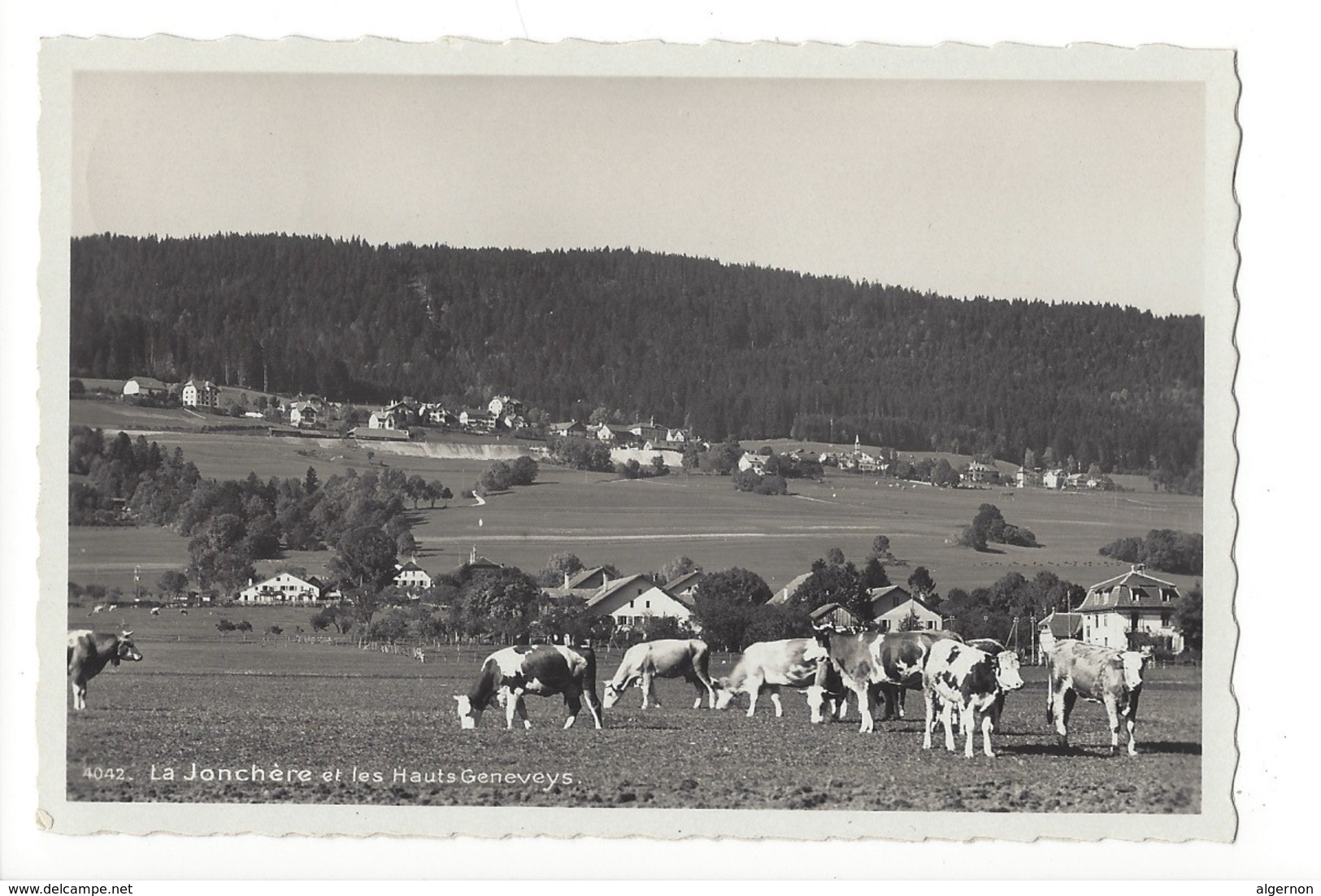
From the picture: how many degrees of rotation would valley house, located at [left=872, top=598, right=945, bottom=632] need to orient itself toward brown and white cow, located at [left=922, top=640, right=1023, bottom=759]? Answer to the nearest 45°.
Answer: approximately 45° to its left

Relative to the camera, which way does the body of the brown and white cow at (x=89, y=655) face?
to the viewer's right

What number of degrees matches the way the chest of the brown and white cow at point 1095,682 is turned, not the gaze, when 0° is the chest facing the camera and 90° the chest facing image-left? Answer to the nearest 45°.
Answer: approximately 315°

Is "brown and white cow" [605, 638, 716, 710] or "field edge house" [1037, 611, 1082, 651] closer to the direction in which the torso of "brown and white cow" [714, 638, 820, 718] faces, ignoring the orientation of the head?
the brown and white cow

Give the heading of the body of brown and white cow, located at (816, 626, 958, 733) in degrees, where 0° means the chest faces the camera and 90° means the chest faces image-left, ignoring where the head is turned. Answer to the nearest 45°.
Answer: approximately 90°

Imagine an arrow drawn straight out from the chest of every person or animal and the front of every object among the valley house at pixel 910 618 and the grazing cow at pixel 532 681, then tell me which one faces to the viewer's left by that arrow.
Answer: the grazing cow

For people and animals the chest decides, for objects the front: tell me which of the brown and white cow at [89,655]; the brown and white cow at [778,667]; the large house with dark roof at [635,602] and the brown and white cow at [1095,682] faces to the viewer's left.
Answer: the brown and white cow at [778,667]

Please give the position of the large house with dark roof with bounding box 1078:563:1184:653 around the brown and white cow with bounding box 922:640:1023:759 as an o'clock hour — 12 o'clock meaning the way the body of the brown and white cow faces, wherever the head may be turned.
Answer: The large house with dark roof is roughly at 8 o'clock from the brown and white cow.

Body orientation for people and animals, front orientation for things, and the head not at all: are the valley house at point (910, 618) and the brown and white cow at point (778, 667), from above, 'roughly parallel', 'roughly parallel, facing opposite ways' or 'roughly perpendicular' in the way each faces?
roughly perpendicular

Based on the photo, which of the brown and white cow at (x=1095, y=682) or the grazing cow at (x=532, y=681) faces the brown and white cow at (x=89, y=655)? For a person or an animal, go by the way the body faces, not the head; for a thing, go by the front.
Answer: the grazing cow

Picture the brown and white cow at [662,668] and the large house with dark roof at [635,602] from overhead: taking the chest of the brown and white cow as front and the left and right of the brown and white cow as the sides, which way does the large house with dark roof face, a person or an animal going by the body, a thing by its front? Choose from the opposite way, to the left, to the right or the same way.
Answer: to the left

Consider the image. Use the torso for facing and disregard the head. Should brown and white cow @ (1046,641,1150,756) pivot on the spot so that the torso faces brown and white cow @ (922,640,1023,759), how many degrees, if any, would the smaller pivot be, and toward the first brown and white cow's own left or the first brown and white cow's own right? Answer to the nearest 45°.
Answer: approximately 135° to the first brown and white cow's own right

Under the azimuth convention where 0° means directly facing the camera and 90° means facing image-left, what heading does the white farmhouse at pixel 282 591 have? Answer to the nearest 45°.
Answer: approximately 0°
